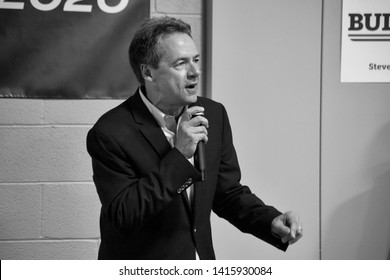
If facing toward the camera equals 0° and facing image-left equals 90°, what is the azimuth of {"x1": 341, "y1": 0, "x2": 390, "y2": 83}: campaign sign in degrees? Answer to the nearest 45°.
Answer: approximately 0°

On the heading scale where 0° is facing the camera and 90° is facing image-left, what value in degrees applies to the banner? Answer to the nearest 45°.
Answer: approximately 0°

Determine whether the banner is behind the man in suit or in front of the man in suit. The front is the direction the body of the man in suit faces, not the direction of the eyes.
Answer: behind

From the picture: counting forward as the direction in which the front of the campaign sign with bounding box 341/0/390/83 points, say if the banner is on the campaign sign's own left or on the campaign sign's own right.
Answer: on the campaign sign's own right

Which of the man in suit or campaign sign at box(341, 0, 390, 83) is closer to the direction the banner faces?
the man in suit

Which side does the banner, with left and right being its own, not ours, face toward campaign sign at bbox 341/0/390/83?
left
